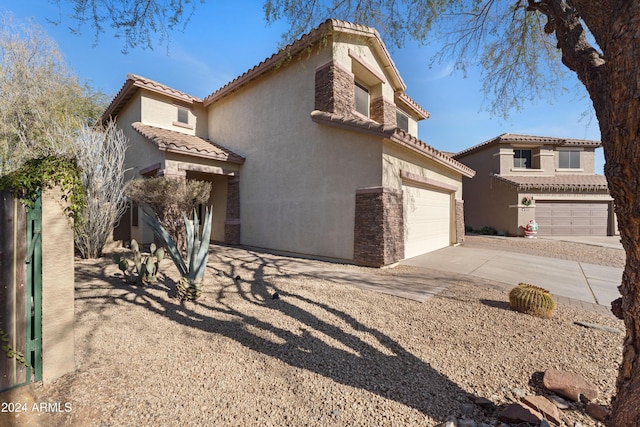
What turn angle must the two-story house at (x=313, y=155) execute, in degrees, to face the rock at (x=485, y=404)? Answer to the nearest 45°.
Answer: approximately 45° to its right

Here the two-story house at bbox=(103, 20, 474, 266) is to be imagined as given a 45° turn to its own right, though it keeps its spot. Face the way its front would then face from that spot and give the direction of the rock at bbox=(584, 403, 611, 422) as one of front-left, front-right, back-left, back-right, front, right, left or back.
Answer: front

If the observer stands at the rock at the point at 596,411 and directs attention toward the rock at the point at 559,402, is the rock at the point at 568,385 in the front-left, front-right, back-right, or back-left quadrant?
front-right

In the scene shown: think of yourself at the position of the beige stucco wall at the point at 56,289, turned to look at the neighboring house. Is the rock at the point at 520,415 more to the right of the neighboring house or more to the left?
right

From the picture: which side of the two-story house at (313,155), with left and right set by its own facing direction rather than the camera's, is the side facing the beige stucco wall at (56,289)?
right

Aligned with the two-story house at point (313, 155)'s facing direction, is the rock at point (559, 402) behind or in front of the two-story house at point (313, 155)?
in front

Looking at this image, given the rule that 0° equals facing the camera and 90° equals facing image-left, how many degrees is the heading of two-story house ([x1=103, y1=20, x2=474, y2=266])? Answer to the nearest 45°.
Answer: approximately 315°

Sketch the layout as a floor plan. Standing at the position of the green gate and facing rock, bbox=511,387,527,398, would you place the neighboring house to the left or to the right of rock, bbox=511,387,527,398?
left

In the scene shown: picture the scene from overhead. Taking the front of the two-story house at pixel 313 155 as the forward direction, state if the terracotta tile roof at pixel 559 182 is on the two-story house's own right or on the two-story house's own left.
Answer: on the two-story house's own left

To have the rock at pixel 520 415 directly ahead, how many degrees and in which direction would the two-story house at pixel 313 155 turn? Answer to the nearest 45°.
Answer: approximately 45° to its right

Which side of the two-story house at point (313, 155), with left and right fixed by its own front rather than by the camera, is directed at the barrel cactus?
front

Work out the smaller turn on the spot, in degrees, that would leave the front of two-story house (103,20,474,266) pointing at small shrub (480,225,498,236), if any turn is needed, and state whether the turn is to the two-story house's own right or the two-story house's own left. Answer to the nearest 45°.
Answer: approximately 90° to the two-story house's own left
